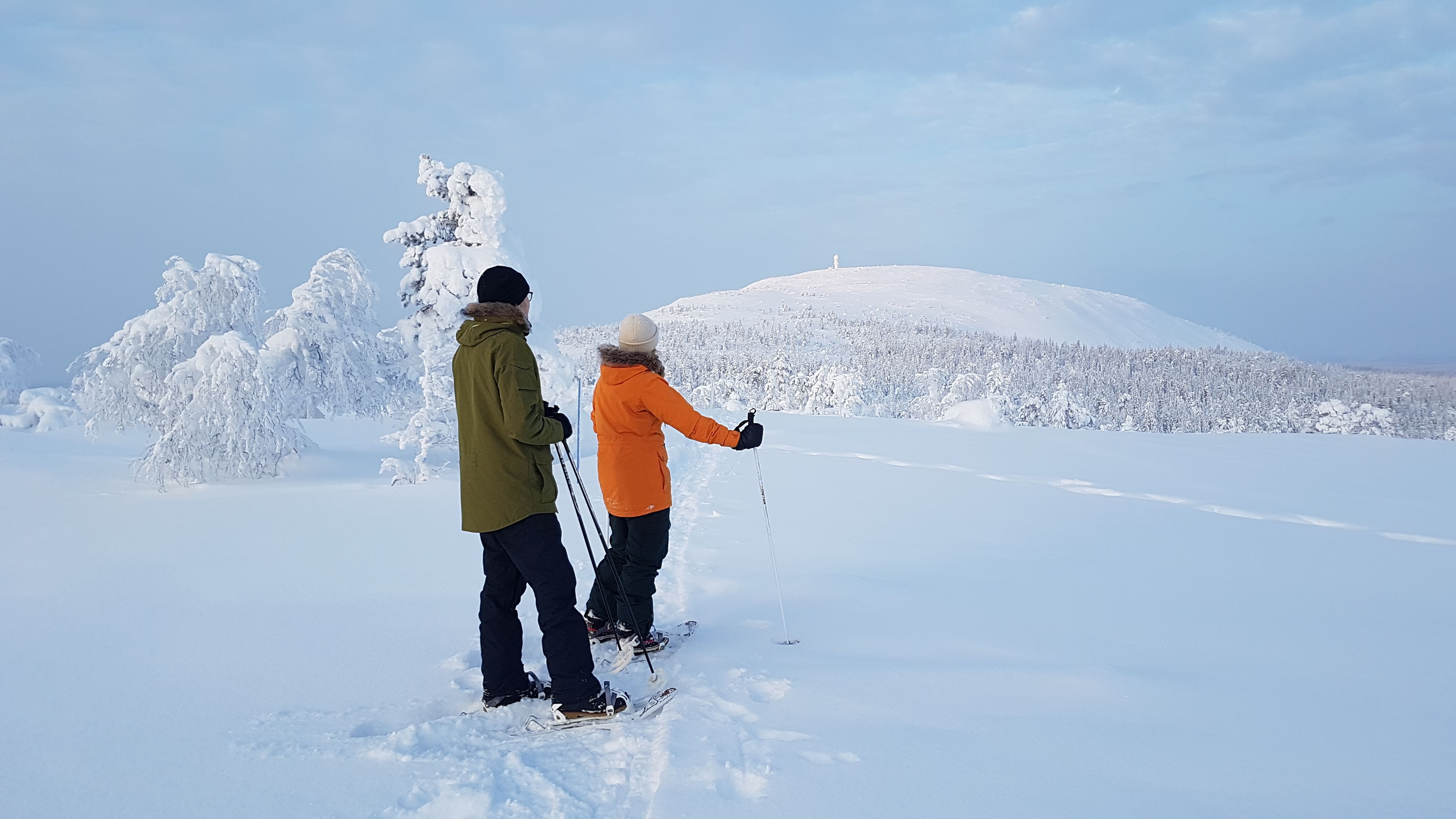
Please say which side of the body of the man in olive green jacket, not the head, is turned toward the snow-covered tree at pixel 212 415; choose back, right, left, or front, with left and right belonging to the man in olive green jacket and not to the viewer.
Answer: left

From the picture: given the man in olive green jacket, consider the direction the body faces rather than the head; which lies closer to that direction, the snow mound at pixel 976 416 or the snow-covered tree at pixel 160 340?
the snow mound

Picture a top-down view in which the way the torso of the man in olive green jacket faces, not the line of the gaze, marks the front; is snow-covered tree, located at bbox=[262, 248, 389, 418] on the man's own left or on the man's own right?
on the man's own left

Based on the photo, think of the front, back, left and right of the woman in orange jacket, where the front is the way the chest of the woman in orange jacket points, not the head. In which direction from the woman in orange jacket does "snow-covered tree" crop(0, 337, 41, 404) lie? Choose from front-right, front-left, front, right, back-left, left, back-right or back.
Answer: left

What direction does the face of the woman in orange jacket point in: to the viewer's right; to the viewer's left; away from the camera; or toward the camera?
away from the camera

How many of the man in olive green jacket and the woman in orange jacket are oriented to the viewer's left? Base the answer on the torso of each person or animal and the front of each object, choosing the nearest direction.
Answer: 0

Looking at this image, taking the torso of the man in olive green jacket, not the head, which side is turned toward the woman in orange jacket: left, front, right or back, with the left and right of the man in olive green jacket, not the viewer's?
front

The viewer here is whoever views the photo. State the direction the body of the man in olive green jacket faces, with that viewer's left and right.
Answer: facing away from the viewer and to the right of the viewer

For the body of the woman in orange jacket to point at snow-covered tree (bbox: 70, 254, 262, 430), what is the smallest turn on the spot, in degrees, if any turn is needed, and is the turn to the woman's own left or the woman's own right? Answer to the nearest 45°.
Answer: approximately 90° to the woman's own left

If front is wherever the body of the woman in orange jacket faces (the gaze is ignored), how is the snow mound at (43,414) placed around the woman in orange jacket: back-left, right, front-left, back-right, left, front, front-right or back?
left

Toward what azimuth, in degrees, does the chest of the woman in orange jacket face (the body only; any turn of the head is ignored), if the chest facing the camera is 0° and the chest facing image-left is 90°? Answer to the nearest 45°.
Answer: approximately 225°

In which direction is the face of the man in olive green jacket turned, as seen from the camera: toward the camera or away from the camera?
away from the camera
